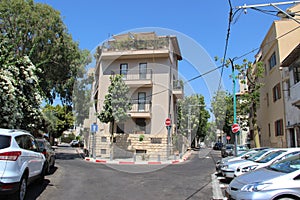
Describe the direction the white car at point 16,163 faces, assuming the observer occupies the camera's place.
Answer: facing away from the viewer and to the right of the viewer

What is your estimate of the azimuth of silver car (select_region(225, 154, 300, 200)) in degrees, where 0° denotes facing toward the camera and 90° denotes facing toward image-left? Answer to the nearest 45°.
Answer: approximately 45°

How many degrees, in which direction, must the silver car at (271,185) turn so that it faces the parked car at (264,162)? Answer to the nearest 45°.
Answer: approximately 135° to its right

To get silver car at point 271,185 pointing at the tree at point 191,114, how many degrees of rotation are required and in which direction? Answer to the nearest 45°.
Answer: approximately 135° to its right

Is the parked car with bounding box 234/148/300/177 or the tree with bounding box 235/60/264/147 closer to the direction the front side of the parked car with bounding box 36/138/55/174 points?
the tree

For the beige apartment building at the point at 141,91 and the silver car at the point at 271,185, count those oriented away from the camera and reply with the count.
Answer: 0

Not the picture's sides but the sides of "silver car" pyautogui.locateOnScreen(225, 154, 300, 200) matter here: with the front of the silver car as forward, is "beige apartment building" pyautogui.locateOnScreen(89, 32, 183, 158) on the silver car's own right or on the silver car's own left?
on the silver car's own right

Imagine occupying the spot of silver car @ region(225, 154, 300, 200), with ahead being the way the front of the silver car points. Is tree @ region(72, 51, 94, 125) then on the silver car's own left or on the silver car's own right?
on the silver car's own right

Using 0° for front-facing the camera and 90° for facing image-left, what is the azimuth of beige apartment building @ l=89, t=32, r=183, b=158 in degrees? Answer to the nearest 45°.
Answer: approximately 0°

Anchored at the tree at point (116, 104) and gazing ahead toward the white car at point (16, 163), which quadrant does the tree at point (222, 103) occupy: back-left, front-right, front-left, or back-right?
back-left

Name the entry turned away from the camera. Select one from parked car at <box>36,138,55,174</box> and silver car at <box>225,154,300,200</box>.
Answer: the parked car

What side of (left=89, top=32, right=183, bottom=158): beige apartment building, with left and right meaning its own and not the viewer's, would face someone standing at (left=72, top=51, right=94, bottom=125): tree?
right

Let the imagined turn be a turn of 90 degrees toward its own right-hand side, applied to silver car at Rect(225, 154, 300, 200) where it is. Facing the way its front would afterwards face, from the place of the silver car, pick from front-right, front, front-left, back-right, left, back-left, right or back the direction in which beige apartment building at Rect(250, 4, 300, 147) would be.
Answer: front-right

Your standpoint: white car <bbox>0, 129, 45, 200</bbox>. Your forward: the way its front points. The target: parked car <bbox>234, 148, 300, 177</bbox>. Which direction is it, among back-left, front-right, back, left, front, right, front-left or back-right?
front-right

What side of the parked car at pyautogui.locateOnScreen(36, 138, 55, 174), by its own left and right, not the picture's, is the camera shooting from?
back
